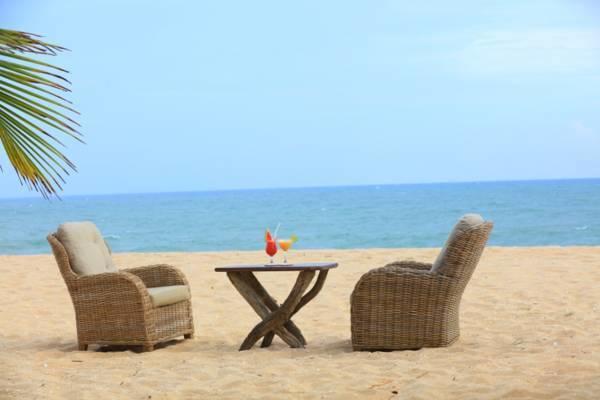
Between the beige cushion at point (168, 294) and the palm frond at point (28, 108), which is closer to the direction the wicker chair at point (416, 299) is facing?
the beige cushion

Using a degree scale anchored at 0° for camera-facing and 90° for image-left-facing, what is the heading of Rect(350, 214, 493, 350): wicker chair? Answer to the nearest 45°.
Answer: approximately 90°

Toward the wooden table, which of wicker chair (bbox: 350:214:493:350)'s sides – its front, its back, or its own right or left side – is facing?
front

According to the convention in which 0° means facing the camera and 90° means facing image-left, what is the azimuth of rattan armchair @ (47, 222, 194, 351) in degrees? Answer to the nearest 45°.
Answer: approximately 315°

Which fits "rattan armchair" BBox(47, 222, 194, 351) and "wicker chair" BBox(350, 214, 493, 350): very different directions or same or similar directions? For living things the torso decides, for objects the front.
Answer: very different directions

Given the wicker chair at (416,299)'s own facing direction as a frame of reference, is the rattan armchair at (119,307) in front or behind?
in front

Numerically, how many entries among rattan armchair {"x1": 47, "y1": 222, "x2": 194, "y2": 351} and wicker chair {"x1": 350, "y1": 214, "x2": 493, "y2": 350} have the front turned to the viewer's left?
1
